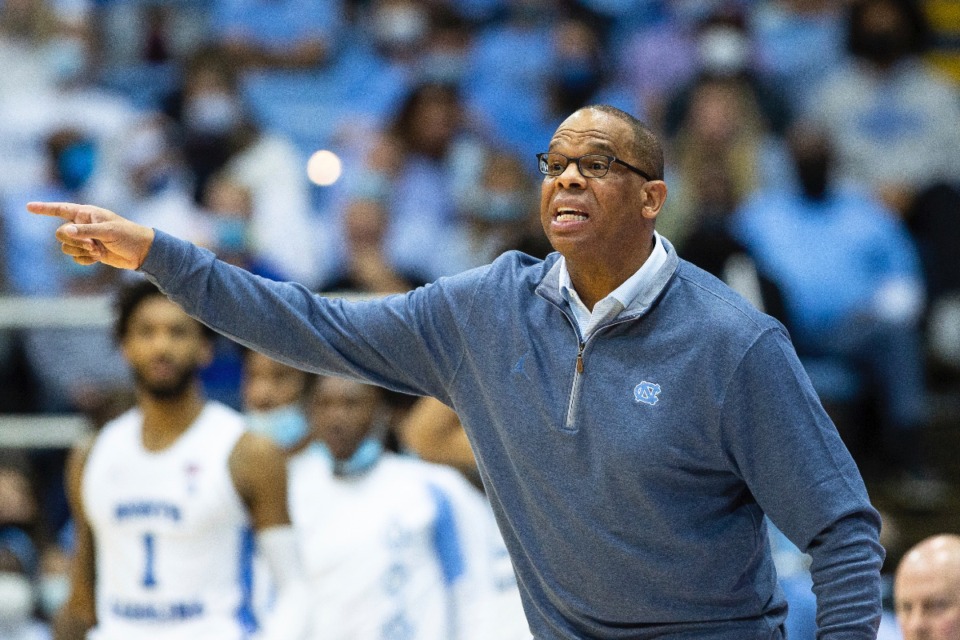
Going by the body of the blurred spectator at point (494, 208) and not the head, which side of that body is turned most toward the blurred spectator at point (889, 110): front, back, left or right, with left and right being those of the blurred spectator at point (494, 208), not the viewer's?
left

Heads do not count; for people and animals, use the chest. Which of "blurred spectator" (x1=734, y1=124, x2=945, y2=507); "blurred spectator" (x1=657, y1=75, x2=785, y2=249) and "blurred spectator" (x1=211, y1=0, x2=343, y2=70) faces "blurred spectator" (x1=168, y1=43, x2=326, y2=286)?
"blurred spectator" (x1=211, y1=0, x2=343, y2=70)

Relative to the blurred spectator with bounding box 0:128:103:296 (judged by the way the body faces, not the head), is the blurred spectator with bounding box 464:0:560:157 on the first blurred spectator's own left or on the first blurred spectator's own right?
on the first blurred spectator's own left

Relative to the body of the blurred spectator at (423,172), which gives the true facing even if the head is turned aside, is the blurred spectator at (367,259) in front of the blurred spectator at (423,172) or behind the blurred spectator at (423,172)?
in front

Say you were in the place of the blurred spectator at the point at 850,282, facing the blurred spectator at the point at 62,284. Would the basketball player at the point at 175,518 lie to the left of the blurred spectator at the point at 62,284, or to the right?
left

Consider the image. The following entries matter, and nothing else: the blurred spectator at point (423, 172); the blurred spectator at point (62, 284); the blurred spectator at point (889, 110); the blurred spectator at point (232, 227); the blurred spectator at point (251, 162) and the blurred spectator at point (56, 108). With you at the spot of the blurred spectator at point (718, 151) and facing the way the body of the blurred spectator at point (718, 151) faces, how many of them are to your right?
5

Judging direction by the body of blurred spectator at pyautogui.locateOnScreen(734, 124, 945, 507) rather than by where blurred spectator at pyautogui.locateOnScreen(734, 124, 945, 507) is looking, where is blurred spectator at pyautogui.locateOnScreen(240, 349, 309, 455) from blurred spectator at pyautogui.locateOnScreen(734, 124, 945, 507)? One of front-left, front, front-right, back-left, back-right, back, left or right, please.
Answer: front-right

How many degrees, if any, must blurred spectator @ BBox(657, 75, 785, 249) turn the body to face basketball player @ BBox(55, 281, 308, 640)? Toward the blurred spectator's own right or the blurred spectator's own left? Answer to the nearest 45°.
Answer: approximately 45° to the blurred spectator's own right
